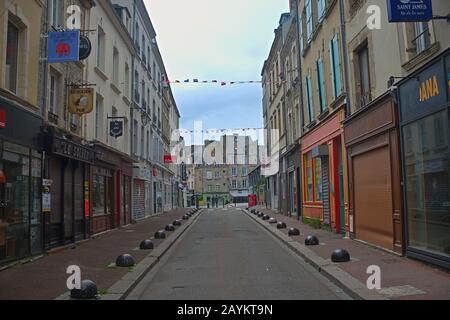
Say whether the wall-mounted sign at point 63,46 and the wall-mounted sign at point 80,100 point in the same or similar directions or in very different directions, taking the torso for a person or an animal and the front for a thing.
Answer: same or similar directions

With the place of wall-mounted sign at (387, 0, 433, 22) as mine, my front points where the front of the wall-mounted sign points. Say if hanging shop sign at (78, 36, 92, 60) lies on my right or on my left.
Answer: on my right

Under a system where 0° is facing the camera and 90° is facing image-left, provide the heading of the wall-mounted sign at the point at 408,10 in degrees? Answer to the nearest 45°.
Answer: approximately 0°

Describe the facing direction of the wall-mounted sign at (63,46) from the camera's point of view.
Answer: facing the viewer

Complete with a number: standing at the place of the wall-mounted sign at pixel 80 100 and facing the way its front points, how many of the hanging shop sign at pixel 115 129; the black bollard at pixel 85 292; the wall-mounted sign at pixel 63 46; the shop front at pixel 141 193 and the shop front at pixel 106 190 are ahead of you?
2

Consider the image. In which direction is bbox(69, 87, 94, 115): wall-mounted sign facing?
toward the camera

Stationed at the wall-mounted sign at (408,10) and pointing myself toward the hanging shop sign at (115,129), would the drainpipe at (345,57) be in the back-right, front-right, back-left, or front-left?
front-right

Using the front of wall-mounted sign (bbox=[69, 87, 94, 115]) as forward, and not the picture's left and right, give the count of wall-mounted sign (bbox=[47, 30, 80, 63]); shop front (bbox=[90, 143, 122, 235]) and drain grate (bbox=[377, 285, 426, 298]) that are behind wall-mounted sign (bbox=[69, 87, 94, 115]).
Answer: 1

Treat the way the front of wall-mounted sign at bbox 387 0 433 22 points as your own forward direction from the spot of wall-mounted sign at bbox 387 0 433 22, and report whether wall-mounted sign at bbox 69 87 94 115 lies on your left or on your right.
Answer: on your right
